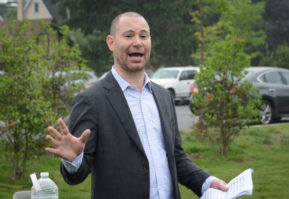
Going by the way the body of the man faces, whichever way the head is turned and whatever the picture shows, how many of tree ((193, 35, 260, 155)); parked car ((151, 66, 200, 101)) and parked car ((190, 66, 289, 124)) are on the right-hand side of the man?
0

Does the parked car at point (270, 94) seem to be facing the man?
no

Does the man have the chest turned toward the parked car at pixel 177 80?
no

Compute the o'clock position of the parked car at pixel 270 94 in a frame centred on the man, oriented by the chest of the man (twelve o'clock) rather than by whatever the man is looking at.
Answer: The parked car is roughly at 8 o'clock from the man.

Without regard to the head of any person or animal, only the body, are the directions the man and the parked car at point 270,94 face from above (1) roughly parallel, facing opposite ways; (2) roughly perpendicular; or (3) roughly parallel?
roughly perpendicular

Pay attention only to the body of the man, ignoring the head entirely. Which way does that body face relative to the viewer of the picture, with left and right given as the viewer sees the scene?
facing the viewer and to the right of the viewer

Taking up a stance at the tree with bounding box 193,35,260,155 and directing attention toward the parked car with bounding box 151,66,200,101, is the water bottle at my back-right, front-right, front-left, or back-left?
back-left
